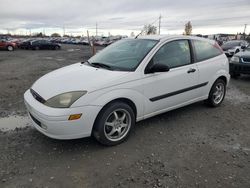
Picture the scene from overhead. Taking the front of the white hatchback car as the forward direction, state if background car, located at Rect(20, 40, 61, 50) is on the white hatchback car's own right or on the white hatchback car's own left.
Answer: on the white hatchback car's own right

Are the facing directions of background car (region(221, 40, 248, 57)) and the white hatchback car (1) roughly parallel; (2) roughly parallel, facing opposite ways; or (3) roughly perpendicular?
roughly parallel

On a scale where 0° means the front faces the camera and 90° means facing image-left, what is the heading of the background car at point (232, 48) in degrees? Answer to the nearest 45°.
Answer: approximately 45°

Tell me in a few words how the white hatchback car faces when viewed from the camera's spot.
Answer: facing the viewer and to the left of the viewer

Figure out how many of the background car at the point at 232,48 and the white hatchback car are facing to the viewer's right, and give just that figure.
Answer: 0

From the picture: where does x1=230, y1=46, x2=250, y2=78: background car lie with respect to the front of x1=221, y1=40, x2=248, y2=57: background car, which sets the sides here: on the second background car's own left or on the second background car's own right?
on the second background car's own left
